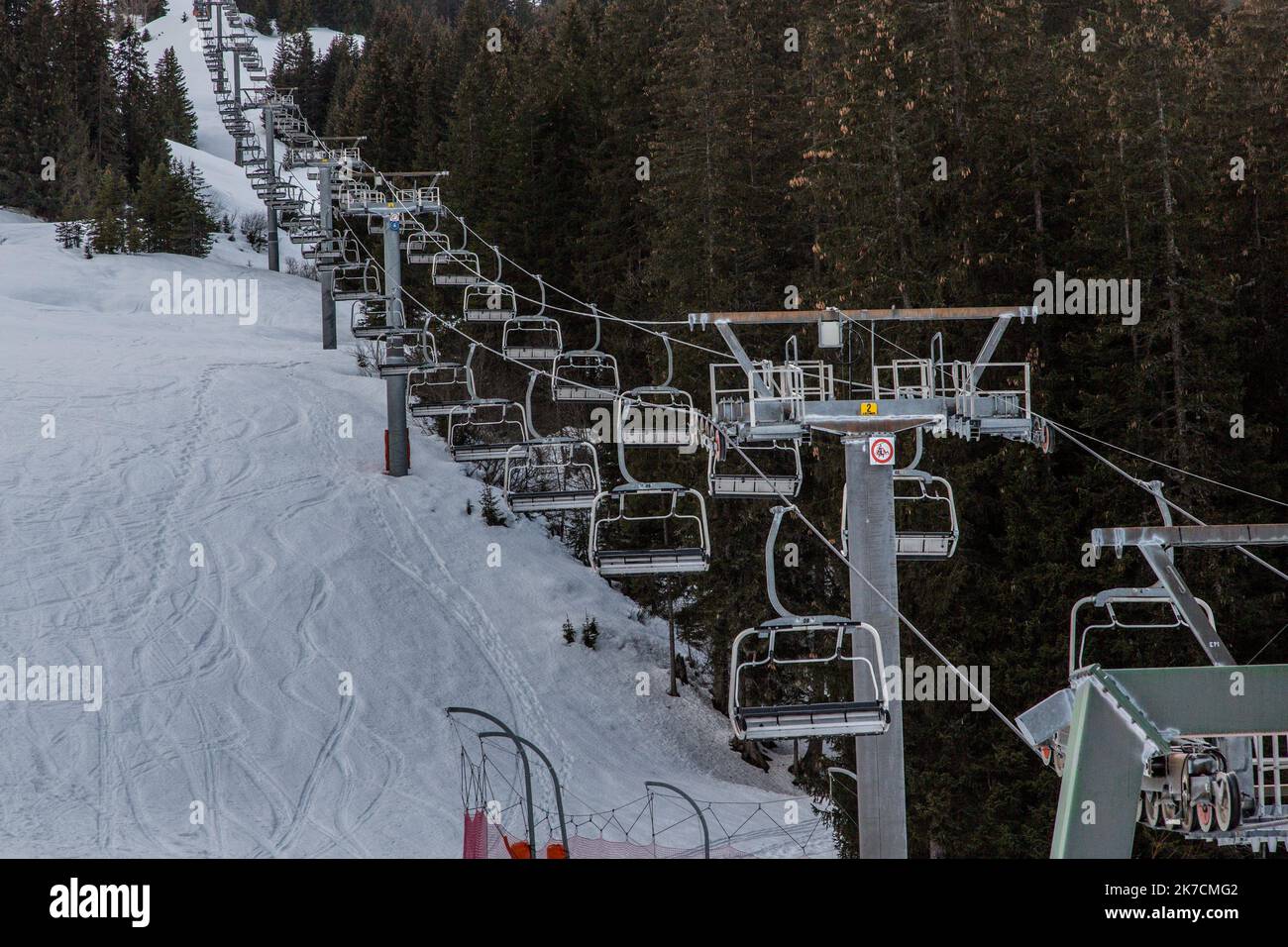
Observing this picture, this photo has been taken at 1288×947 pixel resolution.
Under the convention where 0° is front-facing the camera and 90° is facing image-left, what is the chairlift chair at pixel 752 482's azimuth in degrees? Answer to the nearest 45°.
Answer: approximately 180°

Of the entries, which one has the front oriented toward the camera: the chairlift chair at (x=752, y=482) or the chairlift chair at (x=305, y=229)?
the chairlift chair at (x=305, y=229)

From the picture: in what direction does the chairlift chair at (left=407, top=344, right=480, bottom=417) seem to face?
toward the camera

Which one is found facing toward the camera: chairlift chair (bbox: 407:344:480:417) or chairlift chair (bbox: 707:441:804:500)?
chairlift chair (bbox: 407:344:480:417)

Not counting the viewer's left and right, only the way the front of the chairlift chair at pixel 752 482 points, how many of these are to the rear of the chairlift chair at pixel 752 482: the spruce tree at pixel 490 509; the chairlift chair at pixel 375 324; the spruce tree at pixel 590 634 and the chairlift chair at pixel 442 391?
0

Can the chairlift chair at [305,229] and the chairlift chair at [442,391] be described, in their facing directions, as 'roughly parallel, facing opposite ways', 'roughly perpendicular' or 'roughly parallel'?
roughly parallel

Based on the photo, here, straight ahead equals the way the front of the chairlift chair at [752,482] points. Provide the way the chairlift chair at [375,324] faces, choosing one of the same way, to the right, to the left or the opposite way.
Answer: the opposite way

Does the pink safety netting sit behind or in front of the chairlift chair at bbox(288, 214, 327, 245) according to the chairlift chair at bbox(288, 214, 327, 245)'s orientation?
in front

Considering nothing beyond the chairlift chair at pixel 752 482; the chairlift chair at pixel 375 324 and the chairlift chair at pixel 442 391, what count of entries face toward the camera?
2

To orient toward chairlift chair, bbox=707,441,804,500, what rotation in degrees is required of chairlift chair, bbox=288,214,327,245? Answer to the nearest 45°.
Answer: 0° — it already faces it

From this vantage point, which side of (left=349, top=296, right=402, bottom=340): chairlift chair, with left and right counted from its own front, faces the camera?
front

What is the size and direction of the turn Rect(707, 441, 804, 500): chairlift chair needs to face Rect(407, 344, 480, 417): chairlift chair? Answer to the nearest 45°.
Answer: approximately 45° to its left

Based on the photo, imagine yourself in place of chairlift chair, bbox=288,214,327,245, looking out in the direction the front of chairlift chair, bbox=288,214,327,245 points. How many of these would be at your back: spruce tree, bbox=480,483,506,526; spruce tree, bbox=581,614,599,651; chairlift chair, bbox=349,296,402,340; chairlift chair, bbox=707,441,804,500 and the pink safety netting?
0

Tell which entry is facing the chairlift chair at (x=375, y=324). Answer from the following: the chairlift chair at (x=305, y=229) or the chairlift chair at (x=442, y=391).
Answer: the chairlift chair at (x=305, y=229)
